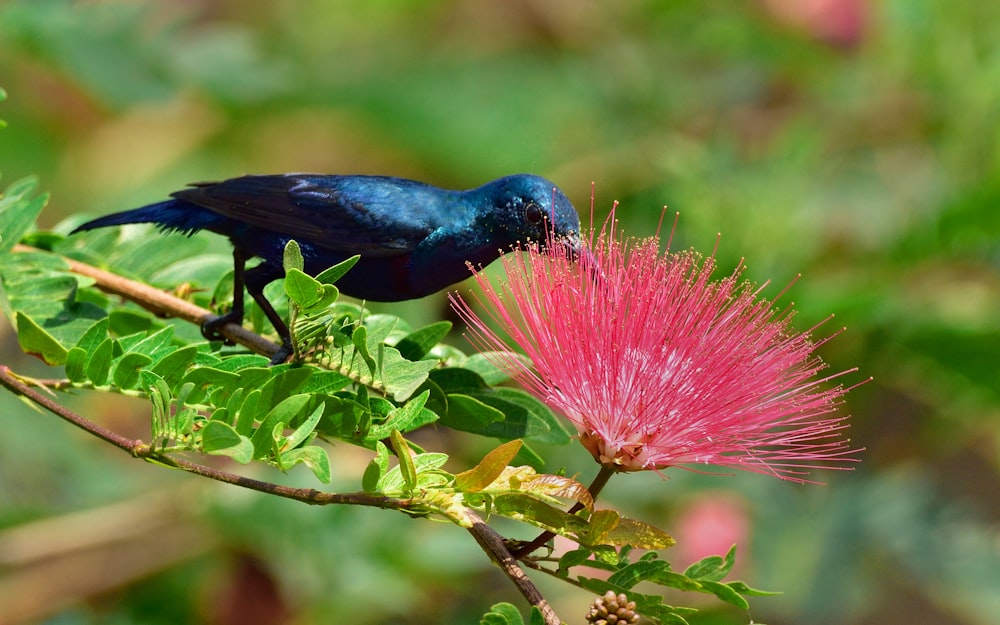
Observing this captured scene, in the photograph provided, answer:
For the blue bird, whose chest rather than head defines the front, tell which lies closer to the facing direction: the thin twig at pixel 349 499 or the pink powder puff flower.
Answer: the pink powder puff flower

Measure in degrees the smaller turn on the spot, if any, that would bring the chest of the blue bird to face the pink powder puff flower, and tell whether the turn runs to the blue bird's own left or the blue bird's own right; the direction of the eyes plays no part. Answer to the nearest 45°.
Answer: approximately 45° to the blue bird's own right

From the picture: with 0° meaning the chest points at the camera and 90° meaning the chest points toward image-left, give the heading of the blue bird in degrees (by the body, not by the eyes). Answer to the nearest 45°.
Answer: approximately 270°

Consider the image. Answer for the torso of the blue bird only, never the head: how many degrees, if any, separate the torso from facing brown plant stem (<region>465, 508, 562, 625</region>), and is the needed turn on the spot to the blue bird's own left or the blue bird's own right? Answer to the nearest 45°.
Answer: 0° — it already faces it
